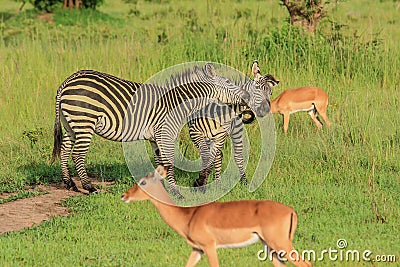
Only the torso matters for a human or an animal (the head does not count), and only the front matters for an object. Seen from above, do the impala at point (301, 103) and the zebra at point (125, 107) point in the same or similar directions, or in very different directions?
very different directions

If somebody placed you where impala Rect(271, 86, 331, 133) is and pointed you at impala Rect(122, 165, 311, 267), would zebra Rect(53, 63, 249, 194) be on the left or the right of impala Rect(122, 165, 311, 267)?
right

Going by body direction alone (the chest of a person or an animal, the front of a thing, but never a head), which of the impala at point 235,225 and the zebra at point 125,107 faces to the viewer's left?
the impala

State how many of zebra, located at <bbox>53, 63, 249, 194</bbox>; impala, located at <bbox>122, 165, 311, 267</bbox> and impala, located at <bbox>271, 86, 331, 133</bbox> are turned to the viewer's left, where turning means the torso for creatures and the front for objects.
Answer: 2

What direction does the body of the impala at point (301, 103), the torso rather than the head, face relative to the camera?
to the viewer's left

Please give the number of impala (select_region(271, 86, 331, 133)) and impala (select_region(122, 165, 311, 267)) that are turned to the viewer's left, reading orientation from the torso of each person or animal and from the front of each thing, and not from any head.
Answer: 2

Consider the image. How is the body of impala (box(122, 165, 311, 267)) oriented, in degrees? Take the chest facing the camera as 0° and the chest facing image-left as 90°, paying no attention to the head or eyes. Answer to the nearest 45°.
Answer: approximately 90°

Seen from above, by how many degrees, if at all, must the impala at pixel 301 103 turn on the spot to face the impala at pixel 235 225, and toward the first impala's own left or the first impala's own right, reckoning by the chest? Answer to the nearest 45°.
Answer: approximately 90° to the first impala's own left

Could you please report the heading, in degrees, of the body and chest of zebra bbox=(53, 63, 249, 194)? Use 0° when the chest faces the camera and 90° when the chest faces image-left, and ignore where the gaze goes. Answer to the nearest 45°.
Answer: approximately 270°
